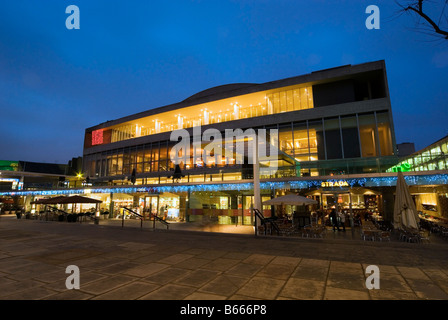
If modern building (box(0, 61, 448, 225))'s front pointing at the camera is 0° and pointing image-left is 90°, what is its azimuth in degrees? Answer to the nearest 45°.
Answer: approximately 45°

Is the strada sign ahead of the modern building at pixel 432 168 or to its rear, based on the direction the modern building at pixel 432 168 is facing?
ahead

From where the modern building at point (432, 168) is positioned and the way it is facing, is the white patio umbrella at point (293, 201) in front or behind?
in front

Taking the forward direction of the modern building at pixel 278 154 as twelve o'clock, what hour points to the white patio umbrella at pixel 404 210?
The white patio umbrella is roughly at 10 o'clock from the modern building.

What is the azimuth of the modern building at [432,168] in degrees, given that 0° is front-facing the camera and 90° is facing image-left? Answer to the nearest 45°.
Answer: approximately 45°
